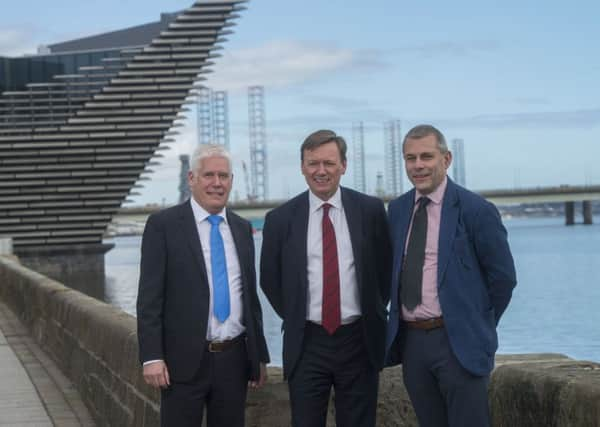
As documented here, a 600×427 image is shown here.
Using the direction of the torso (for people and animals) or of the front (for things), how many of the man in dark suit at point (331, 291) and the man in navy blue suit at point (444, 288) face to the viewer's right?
0

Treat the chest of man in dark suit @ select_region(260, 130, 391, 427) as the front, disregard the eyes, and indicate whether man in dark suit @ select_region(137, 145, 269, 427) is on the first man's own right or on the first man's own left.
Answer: on the first man's own right

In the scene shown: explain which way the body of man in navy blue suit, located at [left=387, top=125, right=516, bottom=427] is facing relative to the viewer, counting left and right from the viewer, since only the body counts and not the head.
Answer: facing the viewer and to the left of the viewer

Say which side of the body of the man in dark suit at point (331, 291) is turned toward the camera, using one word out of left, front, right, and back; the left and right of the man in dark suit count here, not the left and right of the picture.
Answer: front

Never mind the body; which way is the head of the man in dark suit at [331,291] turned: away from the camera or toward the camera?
toward the camera

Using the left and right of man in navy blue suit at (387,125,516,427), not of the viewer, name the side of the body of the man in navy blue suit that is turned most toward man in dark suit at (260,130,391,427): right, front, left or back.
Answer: right

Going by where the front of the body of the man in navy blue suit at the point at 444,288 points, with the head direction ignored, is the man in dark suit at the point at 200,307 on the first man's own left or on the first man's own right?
on the first man's own right
